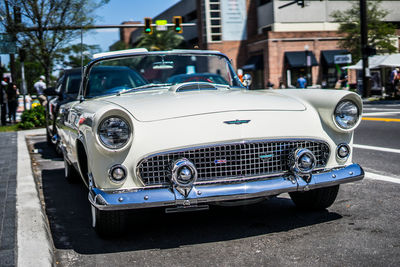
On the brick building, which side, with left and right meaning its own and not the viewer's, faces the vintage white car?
front

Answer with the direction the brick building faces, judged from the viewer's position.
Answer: facing the viewer

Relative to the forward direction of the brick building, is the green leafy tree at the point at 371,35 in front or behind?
in front

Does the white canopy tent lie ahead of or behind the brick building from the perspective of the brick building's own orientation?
ahead

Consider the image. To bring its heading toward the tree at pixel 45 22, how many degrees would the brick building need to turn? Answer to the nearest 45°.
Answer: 0° — it already faces it

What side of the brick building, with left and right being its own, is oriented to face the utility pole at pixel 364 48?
front

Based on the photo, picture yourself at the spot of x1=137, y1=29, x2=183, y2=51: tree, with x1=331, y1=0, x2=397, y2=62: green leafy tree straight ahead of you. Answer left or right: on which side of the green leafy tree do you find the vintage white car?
right

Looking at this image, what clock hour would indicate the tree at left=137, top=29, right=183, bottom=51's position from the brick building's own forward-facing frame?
The tree is roughly at 4 o'clock from the brick building.
